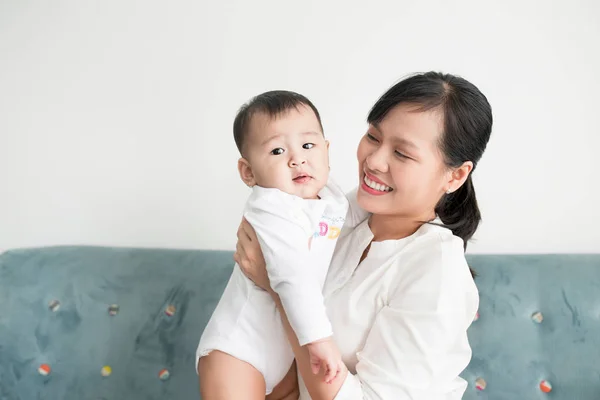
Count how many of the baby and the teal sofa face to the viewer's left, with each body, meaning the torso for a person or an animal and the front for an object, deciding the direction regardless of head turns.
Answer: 0

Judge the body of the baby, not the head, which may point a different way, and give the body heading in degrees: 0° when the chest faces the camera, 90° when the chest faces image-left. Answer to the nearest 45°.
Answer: approximately 315°

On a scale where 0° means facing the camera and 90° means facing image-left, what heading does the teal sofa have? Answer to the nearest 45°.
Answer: approximately 0°

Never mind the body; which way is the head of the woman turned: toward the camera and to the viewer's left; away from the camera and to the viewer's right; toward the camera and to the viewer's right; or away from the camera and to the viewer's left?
toward the camera and to the viewer's left
